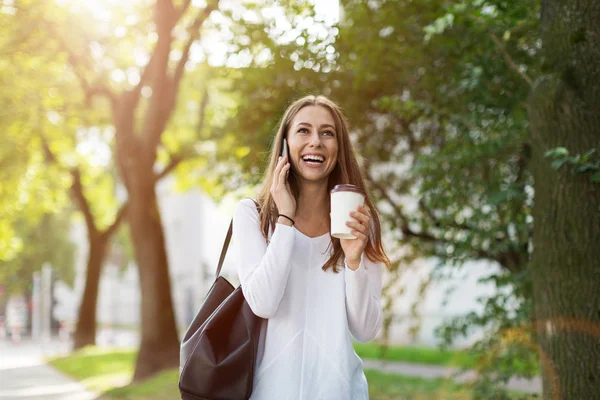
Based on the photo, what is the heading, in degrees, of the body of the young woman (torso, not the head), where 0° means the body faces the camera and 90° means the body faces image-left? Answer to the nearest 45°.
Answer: approximately 0°

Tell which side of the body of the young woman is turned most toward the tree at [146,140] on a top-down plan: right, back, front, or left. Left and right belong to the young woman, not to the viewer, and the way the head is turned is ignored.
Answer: back
